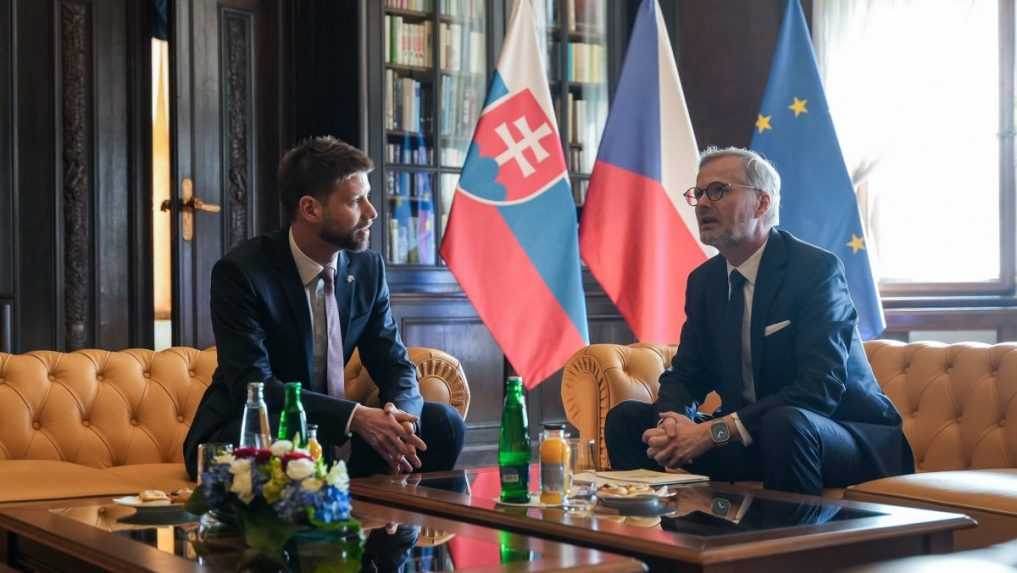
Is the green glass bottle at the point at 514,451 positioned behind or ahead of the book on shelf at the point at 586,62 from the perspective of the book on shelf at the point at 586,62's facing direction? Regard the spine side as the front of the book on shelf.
ahead

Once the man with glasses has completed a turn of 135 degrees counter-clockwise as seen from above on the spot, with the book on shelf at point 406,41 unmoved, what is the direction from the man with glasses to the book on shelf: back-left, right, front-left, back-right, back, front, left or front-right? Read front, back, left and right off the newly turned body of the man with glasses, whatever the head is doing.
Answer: back-left

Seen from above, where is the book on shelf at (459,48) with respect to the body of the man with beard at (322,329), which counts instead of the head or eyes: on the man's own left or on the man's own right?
on the man's own left

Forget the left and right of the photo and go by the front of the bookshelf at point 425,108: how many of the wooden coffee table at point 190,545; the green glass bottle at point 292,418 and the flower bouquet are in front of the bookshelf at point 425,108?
3

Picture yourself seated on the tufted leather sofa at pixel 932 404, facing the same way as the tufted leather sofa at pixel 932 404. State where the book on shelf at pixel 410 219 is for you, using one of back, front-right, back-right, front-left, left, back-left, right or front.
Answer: right

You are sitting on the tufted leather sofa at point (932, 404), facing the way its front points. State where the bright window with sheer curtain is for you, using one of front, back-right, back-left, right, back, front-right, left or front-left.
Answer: back-right

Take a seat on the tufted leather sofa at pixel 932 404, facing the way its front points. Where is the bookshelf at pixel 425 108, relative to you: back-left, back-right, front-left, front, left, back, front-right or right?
right

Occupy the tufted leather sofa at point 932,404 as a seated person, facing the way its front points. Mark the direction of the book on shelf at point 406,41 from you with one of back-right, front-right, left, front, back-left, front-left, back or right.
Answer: right

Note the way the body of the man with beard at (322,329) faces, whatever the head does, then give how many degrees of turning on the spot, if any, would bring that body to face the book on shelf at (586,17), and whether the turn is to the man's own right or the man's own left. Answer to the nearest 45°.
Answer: approximately 90° to the man's own left

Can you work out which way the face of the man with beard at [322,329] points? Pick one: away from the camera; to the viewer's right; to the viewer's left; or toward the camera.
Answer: to the viewer's right

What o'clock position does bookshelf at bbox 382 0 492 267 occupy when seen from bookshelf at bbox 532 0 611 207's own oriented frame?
bookshelf at bbox 382 0 492 267 is roughly at 2 o'clock from bookshelf at bbox 532 0 611 207.

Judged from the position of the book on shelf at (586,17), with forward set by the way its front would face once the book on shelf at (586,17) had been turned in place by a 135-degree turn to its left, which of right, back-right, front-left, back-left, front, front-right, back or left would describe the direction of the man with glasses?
back-right

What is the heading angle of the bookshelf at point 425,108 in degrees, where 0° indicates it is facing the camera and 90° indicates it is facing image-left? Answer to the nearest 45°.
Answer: approximately 0°
